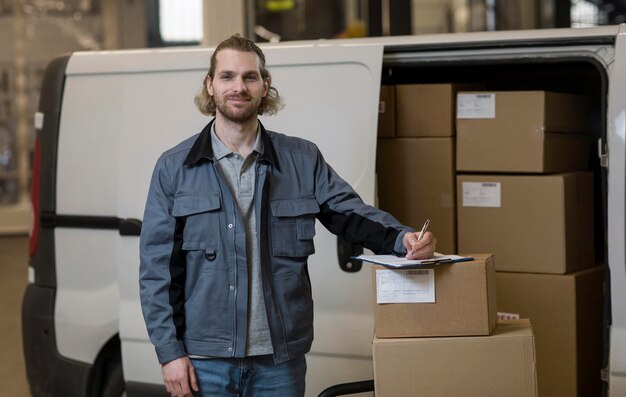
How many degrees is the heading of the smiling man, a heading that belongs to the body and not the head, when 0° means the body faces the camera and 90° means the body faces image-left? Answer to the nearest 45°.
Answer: approximately 0°

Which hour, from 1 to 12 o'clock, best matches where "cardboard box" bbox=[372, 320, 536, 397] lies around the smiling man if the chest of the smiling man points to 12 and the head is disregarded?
The cardboard box is roughly at 9 o'clock from the smiling man.

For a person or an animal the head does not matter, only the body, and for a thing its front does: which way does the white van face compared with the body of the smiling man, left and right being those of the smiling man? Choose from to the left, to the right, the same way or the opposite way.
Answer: to the left

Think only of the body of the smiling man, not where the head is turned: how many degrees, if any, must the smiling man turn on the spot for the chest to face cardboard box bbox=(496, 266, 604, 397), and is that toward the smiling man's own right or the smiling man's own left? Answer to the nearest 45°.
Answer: approximately 135° to the smiling man's own left

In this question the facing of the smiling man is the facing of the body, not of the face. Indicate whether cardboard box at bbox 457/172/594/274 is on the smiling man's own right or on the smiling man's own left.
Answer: on the smiling man's own left

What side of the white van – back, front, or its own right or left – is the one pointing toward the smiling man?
right

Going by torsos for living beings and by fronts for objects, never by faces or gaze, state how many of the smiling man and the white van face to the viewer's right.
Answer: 1

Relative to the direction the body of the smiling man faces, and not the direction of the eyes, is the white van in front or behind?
behind

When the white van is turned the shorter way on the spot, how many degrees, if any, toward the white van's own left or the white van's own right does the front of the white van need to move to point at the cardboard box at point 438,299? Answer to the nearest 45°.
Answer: approximately 45° to the white van's own right

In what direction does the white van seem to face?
to the viewer's right
